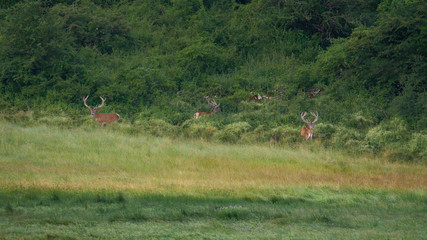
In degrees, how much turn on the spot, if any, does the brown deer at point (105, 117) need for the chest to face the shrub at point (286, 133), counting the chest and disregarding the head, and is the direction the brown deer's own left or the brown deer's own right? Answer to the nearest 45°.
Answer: approximately 180°

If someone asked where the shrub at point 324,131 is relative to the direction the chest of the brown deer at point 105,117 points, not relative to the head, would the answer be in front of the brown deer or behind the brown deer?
behind

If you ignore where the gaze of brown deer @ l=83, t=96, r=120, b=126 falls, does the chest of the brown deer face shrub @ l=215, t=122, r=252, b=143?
no

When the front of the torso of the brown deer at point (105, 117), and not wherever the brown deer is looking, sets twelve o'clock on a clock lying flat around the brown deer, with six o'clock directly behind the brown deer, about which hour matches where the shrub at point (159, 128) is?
The shrub is roughly at 7 o'clock from the brown deer.

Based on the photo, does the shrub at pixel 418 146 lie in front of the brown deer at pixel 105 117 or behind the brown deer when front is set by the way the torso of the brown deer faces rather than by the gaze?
behind

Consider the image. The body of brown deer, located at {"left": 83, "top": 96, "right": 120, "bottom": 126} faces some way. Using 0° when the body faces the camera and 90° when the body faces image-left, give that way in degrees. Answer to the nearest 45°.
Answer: approximately 90°

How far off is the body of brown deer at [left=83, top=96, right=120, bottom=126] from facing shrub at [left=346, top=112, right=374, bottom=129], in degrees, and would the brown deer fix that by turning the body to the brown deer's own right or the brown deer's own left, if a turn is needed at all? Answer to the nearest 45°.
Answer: approximately 180°

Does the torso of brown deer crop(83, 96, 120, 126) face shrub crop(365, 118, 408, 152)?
no
